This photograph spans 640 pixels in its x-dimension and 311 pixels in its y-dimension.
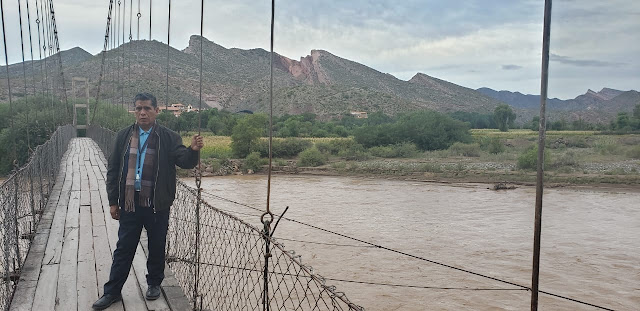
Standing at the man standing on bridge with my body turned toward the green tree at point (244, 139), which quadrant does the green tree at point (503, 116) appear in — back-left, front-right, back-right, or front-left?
front-right

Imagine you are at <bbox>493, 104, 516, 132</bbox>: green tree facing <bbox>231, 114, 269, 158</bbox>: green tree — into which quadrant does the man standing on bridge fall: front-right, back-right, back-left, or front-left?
front-left

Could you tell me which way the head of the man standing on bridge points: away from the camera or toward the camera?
toward the camera

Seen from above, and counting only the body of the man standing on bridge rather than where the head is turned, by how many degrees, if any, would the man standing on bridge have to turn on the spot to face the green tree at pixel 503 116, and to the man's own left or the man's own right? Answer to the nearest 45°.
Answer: approximately 135° to the man's own left

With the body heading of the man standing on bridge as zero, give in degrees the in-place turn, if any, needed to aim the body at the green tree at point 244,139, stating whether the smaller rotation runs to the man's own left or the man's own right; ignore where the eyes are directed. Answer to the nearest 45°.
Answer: approximately 180°

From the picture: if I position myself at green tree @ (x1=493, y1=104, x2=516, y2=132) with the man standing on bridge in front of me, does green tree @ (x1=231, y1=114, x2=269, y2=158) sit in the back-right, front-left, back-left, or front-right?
front-right

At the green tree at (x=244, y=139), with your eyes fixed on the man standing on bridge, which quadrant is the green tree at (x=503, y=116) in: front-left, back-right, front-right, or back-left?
back-left

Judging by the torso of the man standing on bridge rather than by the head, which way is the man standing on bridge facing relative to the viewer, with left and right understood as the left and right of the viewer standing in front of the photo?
facing the viewer
